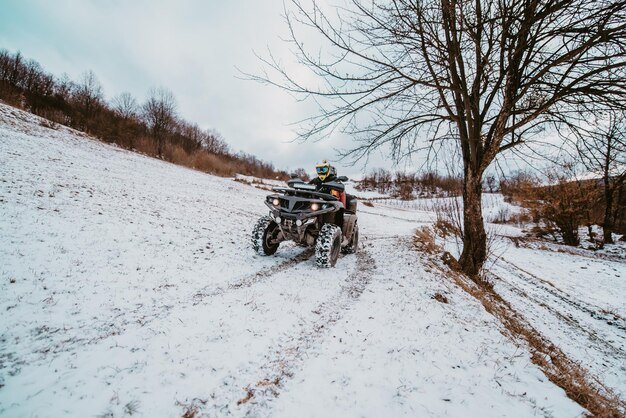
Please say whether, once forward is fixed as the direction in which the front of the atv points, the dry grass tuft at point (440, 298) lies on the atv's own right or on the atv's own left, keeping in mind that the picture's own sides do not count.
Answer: on the atv's own left

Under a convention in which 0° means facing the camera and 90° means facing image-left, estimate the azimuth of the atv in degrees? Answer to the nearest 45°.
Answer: approximately 45°

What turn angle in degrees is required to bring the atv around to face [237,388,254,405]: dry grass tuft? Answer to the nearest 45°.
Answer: approximately 45° to its left

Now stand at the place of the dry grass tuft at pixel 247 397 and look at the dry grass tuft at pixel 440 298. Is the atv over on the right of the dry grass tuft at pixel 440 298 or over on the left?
left
